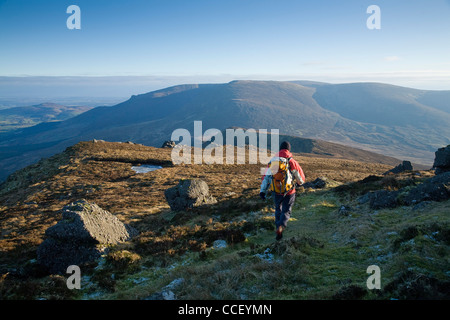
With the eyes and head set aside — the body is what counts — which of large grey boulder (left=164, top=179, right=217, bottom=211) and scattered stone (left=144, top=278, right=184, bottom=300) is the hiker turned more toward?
the large grey boulder

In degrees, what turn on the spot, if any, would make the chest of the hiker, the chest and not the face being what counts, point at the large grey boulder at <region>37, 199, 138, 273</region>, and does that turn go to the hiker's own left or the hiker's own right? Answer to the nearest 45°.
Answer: approximately 90° to the hiker's own left

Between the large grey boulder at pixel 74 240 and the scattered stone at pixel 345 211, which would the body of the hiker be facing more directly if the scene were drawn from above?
the scattered stone

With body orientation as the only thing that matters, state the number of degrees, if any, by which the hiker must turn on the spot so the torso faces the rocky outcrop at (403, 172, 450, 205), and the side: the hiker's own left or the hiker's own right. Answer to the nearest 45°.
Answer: approximately 45° to the hiker's own right

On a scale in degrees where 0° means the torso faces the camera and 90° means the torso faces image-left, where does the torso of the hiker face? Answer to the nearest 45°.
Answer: approximately 180°
